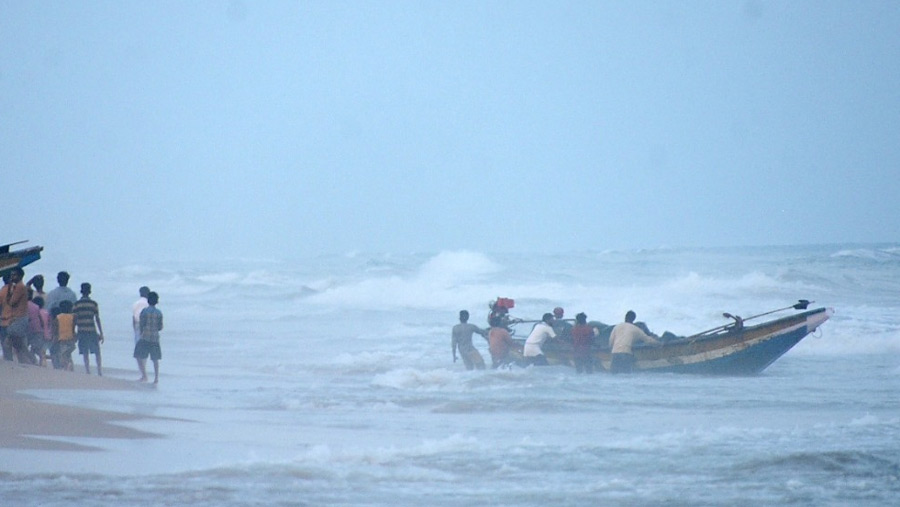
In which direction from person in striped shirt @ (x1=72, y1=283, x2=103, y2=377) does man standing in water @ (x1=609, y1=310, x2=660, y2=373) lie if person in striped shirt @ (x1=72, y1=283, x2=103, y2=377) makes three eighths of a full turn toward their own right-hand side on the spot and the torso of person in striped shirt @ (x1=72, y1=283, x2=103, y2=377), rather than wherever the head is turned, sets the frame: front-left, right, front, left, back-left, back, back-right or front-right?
front-left

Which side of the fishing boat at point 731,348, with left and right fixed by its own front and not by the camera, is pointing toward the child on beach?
back

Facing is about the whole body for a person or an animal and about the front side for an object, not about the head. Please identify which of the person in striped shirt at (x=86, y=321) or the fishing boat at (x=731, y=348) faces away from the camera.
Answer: the person in striped shirt

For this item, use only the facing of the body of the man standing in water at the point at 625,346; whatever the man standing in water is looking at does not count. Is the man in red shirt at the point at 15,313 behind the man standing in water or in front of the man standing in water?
behind

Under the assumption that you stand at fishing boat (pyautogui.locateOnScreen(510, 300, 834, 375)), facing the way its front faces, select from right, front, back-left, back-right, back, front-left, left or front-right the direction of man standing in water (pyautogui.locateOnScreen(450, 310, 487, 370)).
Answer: back

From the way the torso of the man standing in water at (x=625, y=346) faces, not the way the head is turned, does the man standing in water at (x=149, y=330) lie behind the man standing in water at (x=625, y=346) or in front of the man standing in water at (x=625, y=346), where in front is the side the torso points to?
behind

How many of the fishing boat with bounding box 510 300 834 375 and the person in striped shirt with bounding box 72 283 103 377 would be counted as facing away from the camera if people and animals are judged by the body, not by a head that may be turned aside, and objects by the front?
1

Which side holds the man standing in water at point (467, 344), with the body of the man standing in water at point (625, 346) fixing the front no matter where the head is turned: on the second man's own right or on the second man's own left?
on the second man's own left

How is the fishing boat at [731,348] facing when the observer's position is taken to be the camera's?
facing to the right of the viewer

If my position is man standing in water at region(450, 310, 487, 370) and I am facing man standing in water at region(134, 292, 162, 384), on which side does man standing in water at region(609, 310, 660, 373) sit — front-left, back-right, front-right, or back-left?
back-left

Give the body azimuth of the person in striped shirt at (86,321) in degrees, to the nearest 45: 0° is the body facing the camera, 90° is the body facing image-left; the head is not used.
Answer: approximately 180°

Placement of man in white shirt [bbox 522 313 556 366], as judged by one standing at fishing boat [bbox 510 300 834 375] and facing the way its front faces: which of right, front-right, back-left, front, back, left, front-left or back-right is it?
back

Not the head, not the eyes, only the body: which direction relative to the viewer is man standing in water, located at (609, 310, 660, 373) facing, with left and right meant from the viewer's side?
facing away from the viewer and to the right of the viewer
